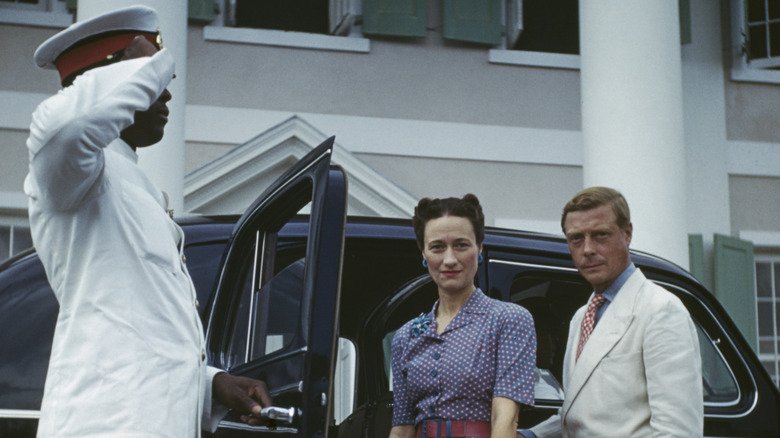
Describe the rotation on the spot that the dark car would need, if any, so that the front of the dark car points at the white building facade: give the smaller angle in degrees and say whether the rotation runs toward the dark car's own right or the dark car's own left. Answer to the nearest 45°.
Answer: approximately 90° to the dark car's own right

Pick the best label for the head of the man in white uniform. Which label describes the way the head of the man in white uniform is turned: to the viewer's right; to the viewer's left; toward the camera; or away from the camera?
to the viewer's right

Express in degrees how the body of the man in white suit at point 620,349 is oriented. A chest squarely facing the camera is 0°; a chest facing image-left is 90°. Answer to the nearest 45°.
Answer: approximately 45°

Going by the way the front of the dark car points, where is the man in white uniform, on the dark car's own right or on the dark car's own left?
on the dark car's own left

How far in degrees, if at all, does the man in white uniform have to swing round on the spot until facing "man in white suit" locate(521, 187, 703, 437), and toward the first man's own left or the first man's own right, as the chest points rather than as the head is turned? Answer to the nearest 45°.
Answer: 0° — they already face them

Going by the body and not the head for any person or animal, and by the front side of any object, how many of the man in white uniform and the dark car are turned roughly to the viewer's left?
1

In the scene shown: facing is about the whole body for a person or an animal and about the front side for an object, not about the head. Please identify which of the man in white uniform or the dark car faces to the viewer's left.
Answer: the dark car

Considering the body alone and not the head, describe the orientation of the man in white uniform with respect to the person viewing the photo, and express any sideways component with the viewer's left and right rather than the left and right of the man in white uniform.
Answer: facing to the right of the viewer

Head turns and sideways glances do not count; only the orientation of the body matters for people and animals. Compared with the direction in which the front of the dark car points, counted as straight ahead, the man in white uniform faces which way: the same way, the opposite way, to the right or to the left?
the opposite way

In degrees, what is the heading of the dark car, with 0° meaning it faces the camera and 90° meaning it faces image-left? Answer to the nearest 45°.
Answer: approximately 90°
